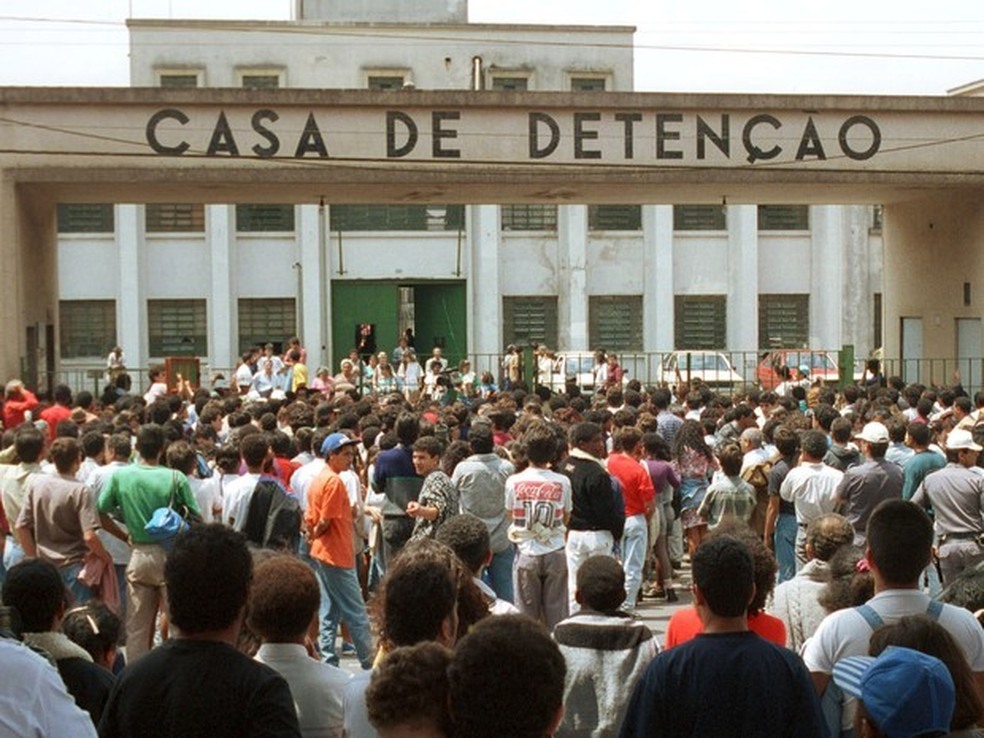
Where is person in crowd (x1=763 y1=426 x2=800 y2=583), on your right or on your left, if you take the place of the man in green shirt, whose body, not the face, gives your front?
on your right

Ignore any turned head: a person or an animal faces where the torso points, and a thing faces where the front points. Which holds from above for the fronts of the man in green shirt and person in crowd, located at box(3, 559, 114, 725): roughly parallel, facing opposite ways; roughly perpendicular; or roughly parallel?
roughly parallel

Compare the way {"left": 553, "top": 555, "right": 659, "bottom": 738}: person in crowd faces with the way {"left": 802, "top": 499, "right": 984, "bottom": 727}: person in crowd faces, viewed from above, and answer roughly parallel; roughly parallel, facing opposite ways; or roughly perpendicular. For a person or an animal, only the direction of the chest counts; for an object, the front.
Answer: roughly parallel

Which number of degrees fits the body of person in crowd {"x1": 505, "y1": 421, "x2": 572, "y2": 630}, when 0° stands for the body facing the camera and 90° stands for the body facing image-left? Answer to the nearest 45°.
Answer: approximately 180°

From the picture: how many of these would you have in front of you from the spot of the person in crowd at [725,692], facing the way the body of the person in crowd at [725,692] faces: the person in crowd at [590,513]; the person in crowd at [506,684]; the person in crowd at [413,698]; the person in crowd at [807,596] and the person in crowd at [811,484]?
3

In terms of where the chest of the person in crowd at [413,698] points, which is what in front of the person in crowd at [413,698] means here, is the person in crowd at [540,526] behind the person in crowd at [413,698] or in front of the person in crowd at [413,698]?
in front

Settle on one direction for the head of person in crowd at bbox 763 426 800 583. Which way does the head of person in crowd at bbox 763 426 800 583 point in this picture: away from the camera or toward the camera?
away from the camera

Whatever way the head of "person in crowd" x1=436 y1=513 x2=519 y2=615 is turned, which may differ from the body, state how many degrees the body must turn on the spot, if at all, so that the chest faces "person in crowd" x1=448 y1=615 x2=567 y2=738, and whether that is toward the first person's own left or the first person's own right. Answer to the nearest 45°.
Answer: approximately 180°

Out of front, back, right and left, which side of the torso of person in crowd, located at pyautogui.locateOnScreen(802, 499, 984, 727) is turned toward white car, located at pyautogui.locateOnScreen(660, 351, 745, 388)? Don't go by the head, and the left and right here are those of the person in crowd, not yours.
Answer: front

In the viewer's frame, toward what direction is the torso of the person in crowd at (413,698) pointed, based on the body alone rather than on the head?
away from the camera

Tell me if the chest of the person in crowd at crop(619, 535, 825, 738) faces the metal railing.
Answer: yes

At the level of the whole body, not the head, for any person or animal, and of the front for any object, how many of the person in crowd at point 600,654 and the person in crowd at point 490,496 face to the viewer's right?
0

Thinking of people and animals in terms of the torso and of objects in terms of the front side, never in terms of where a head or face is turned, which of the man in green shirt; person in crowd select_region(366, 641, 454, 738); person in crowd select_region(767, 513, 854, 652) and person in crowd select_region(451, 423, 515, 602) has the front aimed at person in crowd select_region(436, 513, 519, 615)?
person in crowd select_region(366, 641, 454, 738)

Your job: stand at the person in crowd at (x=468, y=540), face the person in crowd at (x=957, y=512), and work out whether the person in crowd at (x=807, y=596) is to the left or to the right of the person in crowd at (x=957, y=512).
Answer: right
